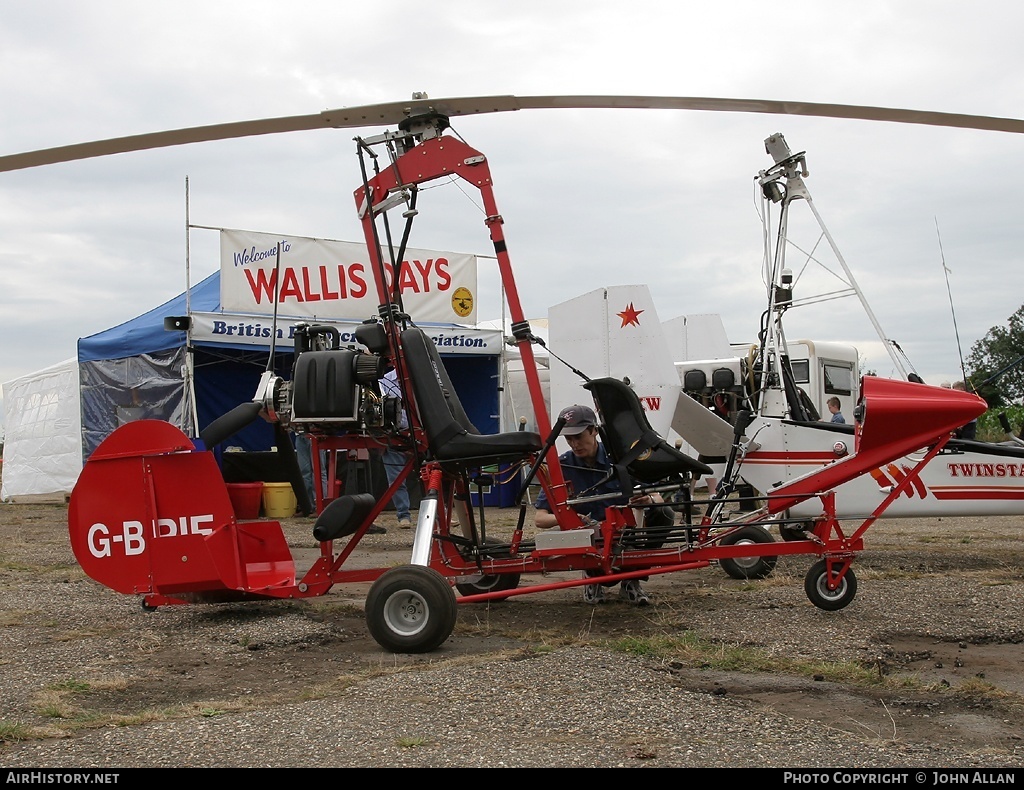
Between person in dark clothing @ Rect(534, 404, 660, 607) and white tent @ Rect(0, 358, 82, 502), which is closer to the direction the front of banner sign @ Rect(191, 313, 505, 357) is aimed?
the person in dark clothing

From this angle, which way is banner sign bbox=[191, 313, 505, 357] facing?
toward the camera

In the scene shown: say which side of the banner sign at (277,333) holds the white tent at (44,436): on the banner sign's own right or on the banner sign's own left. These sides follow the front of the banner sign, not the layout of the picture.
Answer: on the banner sign's own right

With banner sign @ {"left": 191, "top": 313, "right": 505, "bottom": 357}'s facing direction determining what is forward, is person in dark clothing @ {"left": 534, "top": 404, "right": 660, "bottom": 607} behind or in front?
in front
